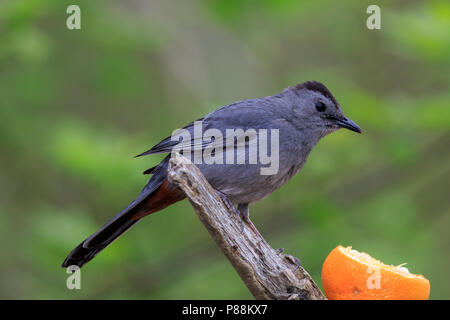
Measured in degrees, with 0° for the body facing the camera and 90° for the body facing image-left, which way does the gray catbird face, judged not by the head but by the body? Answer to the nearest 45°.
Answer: approximately 270°
